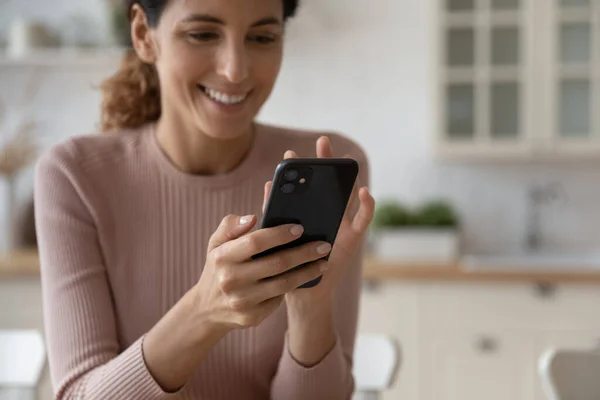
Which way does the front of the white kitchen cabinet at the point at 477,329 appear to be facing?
toward the camera

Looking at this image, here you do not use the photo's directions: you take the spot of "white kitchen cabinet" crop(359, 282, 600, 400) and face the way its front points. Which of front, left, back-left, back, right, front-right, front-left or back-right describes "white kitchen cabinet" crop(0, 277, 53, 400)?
right

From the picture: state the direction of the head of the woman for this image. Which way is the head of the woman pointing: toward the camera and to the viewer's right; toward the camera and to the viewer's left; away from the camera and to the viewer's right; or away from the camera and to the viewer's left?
toward the camera and to the viewer's right

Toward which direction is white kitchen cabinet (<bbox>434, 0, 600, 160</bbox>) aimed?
toward the camera

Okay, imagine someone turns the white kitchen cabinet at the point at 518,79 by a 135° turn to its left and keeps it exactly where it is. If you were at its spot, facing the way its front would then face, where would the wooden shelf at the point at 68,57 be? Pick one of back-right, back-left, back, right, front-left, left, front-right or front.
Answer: back-left

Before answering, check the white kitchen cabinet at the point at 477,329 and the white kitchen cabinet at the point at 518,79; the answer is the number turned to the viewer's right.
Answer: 0

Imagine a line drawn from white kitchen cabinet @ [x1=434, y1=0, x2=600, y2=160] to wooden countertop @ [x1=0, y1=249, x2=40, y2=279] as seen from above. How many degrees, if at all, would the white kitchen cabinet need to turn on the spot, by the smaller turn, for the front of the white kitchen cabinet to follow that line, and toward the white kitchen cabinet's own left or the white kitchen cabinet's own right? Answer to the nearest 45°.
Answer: approximately 90° to the white kitchen cabinet's own right
